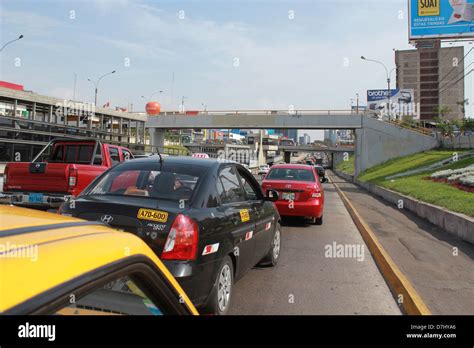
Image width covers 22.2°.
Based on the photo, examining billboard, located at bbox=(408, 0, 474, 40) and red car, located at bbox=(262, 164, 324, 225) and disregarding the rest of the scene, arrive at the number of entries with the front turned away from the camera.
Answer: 1

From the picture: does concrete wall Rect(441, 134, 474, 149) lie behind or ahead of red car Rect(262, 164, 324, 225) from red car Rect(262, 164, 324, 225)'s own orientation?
ahead

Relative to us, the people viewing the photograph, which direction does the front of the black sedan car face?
facing away from the viewer and to the right of the viewer

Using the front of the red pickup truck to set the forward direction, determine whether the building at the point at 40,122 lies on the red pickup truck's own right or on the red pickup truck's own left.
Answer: on the red pickup truck's own left

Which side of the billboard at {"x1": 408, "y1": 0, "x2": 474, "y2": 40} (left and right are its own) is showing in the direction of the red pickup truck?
front

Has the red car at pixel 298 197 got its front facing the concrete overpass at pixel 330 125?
yes

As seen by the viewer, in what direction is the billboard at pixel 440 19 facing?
toward the camera

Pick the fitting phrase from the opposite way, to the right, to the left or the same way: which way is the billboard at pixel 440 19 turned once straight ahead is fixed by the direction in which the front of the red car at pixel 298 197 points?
the opposite way

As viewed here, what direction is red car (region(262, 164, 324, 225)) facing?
away from the camera

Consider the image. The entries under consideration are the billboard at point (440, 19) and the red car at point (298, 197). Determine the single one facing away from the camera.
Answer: the red car

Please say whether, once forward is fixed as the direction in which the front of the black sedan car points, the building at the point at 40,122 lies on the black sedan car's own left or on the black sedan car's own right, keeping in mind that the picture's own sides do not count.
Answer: on the black sedan car's own left

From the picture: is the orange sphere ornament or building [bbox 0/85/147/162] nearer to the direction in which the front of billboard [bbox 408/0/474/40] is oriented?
the building

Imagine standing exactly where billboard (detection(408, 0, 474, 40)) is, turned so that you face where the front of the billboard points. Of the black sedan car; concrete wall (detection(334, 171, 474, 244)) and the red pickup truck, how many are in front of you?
3
